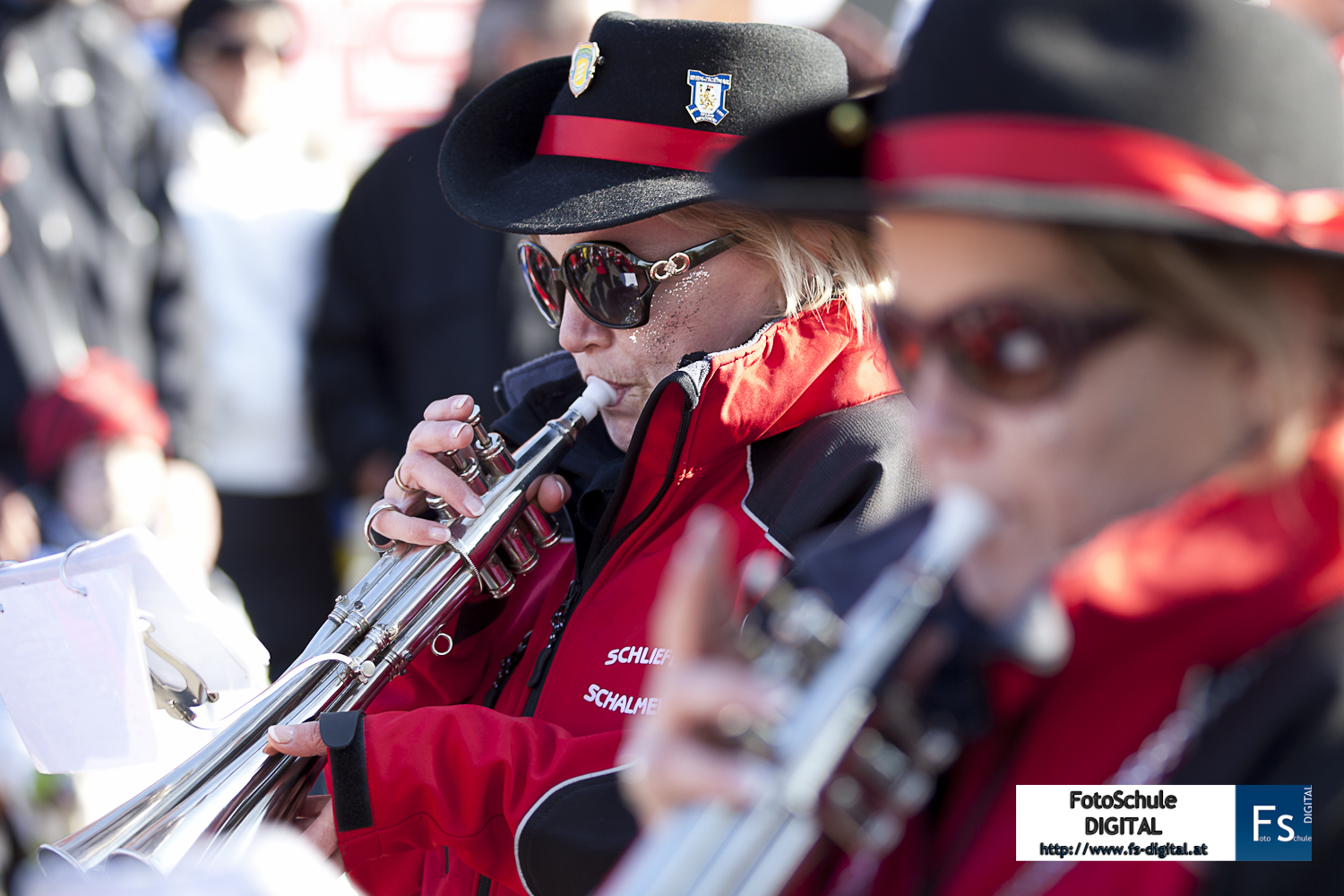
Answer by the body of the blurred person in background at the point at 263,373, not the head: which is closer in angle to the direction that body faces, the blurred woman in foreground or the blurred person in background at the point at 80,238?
the blurred woman in foreground

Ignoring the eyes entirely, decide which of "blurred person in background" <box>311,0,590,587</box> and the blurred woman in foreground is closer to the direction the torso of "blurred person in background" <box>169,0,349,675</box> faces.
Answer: the blurred woman in foreground

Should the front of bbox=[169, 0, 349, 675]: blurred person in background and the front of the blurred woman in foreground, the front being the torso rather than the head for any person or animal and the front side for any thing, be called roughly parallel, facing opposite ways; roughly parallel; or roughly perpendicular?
roughly perpendicular

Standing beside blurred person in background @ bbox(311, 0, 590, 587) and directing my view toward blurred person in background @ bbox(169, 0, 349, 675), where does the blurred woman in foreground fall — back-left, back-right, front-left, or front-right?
back-left

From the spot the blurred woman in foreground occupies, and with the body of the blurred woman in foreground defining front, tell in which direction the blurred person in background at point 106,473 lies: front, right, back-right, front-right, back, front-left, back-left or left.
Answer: right

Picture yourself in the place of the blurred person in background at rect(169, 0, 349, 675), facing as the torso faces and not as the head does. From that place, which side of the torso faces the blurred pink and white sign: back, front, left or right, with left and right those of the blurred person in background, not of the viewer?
back

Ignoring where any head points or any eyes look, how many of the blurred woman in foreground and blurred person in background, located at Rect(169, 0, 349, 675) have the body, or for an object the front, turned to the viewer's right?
0

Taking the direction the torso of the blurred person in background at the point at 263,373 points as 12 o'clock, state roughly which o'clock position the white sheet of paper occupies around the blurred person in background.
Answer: The white sheet of paper is roughly at 12 o'clock from the blurred person in background.

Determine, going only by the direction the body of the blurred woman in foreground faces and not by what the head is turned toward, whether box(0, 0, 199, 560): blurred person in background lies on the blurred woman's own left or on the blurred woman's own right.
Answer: on the blurred woman's own right

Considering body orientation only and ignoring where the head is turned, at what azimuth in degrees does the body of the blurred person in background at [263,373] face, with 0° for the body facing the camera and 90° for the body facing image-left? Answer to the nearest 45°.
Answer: approximately 0°

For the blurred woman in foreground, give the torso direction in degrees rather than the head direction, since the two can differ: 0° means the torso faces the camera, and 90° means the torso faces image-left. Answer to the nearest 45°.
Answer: approximately 45°

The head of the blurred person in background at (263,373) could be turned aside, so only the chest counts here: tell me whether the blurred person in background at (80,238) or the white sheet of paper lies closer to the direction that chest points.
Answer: the white sheet of paper

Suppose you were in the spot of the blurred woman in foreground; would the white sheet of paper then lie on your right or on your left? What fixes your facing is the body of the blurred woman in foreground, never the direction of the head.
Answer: on your right

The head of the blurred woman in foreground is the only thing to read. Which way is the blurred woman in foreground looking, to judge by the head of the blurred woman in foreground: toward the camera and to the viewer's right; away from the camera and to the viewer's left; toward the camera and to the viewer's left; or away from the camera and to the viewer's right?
toward the camera and to the viewer's left
